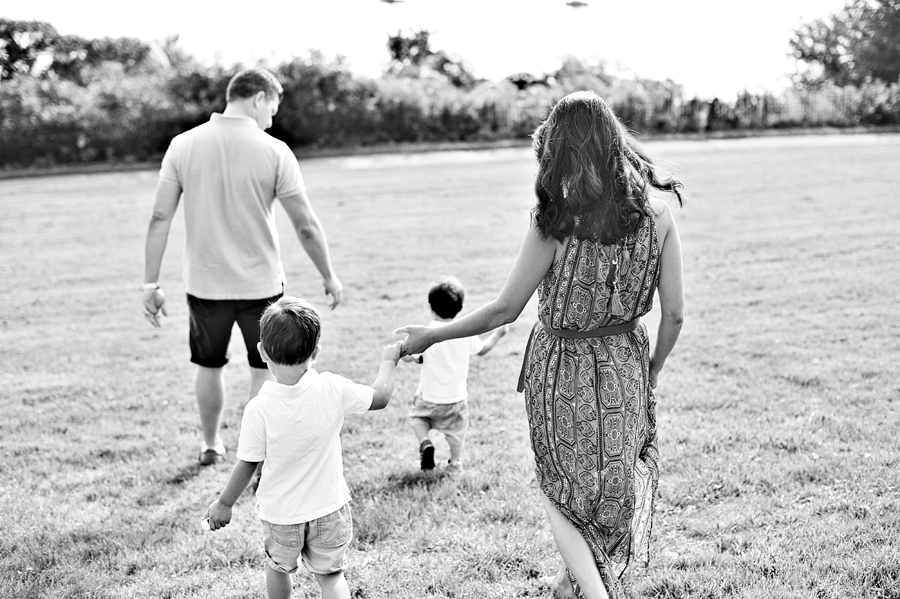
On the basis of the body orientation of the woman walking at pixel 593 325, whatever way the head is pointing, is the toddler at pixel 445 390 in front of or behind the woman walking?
in front

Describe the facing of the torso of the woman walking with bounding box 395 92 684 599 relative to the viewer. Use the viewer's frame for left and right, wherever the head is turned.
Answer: facing away from the viewer

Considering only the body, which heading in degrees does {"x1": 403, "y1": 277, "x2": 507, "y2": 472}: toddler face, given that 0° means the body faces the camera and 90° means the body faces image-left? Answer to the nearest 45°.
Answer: approximately 180°

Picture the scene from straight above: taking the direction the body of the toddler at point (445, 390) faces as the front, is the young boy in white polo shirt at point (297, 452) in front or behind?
behind

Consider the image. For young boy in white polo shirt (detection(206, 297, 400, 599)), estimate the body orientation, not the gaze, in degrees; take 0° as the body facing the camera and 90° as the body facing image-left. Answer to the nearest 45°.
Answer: approximately 180°

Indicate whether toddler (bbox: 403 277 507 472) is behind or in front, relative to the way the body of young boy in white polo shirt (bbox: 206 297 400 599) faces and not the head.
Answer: in front

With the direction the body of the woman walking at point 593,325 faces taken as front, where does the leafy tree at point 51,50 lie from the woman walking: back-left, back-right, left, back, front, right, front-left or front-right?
front-left

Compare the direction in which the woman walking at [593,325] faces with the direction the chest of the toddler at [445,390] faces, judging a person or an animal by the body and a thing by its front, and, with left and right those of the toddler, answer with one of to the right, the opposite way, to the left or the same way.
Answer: the same way

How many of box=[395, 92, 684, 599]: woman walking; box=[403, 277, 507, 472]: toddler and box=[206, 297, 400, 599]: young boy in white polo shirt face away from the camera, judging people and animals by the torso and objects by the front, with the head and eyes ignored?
3

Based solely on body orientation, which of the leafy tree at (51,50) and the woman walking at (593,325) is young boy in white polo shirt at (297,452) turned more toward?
the leafy tree

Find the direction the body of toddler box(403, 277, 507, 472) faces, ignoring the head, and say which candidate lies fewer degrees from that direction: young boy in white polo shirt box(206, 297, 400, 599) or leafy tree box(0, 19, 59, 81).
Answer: the leafy tree

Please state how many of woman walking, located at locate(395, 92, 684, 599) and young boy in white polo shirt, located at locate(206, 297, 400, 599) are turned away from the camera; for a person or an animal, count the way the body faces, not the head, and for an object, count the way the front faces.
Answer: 2

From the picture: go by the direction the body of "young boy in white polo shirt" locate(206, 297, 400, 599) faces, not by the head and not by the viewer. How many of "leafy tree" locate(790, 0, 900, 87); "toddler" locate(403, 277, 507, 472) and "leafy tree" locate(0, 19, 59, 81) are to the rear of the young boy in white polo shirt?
0

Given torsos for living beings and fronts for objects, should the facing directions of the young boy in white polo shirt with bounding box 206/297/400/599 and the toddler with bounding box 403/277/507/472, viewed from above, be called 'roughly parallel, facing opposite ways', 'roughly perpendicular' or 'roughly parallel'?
roughly parallel

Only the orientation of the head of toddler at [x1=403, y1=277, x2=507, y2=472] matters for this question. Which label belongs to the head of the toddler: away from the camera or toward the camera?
away from the camera

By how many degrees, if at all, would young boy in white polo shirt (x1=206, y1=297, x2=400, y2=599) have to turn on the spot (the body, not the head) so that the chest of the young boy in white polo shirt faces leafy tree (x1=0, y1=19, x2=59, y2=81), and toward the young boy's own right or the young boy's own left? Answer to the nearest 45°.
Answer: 0° — they already face it

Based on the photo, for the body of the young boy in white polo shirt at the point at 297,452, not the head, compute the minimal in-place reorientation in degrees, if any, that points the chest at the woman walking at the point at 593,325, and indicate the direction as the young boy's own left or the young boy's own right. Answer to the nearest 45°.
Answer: approximately 90° to the young boy's own right

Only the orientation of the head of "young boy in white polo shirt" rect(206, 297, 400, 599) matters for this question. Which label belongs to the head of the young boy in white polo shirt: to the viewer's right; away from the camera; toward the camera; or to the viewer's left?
away from the camera

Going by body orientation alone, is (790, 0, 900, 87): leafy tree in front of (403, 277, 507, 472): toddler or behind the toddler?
in front

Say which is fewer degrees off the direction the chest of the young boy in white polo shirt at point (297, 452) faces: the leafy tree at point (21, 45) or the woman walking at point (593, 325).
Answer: the leafy tree

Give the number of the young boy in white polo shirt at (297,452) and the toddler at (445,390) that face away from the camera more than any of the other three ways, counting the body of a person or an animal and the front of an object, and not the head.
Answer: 2

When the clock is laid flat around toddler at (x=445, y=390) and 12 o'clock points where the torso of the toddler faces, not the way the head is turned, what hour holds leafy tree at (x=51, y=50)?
The leafy tree is roughly at 11 o'clock from the toddler.
